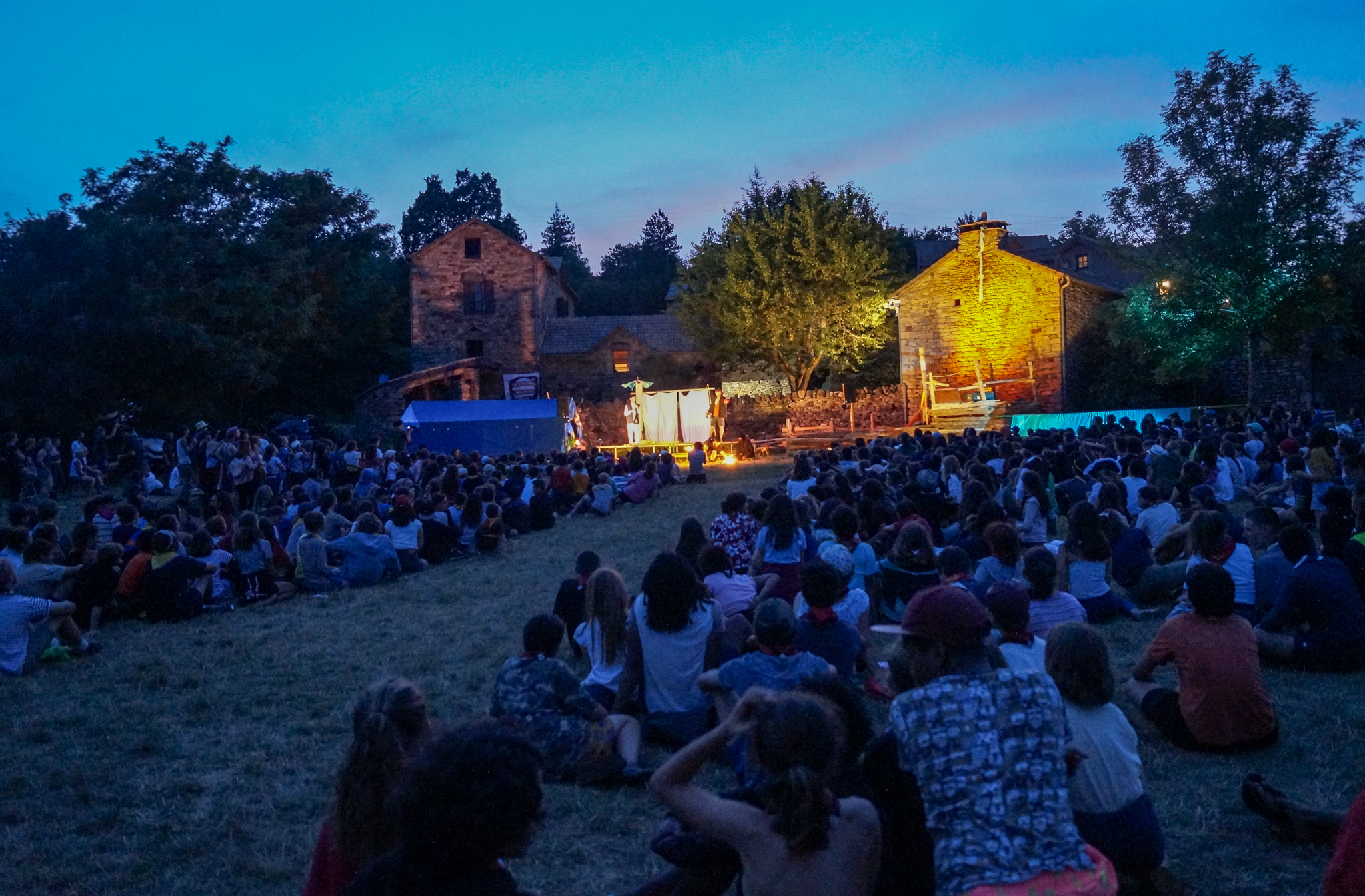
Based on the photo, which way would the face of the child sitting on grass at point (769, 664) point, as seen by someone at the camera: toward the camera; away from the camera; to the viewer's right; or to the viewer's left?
away from the camera

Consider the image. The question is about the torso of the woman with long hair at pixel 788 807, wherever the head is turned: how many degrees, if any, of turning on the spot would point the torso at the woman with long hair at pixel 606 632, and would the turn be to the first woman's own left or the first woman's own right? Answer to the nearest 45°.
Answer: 0° — they already face them

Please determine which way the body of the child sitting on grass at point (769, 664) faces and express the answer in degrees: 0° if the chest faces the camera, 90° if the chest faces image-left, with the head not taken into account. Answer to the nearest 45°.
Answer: approximately 180°

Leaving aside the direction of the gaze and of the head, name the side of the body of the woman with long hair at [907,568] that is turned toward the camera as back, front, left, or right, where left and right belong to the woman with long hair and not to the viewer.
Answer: back

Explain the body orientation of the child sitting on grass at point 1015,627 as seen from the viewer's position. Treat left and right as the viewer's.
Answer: facing away from the viewer and to the left of the viewer

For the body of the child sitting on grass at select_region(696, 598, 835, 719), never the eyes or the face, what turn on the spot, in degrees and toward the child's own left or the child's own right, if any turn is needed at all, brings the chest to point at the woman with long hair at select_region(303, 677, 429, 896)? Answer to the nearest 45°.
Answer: approximately 135° to the child's own left

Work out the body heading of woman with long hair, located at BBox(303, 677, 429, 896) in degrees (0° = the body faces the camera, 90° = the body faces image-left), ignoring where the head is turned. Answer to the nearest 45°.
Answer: approximately 225°

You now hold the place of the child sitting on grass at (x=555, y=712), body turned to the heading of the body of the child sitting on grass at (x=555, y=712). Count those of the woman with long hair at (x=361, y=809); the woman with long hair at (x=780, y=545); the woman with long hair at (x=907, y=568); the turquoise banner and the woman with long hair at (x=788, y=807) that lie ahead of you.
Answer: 3

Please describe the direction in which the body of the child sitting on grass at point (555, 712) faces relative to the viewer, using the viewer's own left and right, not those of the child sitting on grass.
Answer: facing away from the viewer and to the right of the viewer

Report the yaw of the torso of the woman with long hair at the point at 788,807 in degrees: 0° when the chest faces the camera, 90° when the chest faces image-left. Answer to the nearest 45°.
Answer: approximately 180°

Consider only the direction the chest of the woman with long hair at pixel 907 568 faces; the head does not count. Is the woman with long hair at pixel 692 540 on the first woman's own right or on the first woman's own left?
on the first woman's own left

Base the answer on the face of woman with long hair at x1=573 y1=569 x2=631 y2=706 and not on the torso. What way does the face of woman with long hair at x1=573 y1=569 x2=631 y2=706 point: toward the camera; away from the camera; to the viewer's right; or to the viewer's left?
away from the camera

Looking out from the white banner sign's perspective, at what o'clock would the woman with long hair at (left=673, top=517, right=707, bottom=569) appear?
The woman with long hair is roughly at 12 o'clock from the white banner sign.

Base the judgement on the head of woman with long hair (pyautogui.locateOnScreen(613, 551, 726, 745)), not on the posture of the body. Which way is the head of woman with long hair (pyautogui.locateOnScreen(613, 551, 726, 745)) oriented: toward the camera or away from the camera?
away from the camera

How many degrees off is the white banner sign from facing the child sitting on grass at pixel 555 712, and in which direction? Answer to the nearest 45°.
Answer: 0° — it already faces them

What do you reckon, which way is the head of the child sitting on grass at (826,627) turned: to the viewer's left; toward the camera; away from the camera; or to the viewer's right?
away from the camera
